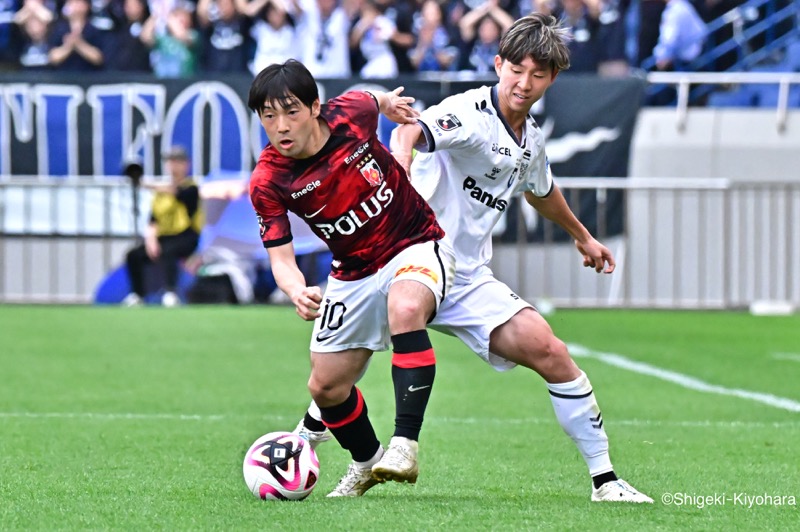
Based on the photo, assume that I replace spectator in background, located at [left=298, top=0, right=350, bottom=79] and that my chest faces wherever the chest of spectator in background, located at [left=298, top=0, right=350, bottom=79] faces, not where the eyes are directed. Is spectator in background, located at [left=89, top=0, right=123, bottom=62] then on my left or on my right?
on my right

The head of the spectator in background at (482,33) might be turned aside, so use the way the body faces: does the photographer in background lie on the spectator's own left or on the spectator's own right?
on the spectator's own right

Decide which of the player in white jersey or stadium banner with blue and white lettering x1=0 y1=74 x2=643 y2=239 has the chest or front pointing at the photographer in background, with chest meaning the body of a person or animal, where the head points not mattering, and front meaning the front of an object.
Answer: the stadium banner with blue and white lettering

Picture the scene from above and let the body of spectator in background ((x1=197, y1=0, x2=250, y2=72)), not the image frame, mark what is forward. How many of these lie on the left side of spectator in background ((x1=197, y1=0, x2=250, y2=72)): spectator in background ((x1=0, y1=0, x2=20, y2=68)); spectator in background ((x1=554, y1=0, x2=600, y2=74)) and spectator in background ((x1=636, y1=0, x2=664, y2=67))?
2
